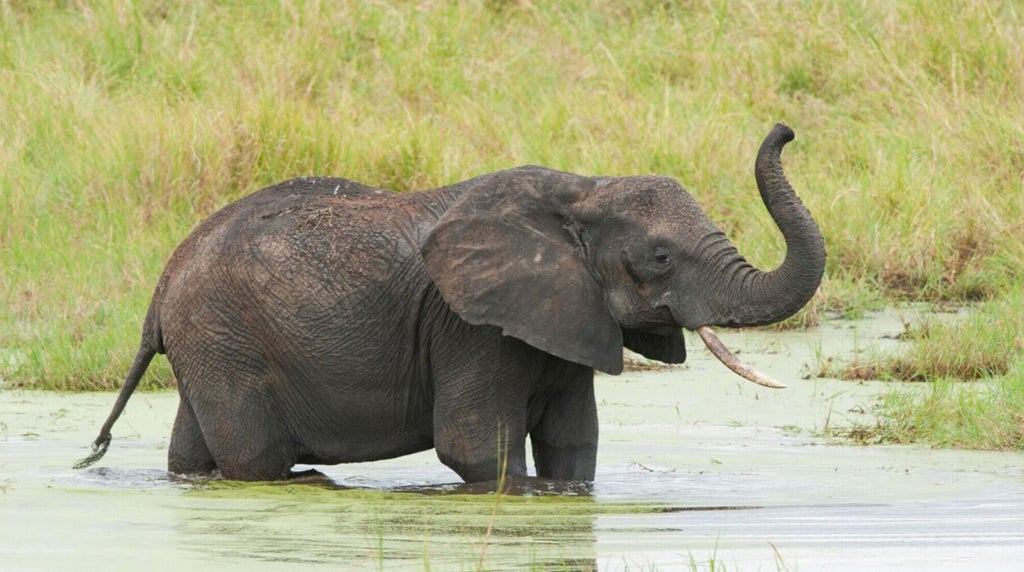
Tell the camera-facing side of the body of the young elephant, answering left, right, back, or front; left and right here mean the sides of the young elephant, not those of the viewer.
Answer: right
